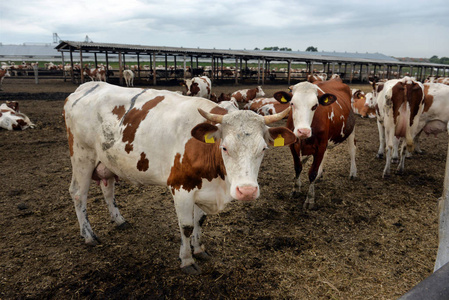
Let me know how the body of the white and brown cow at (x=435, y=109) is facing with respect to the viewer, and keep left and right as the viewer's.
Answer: facing to the right of the viewer

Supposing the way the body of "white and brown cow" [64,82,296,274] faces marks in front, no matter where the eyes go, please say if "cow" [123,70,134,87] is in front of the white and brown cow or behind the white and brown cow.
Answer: behind

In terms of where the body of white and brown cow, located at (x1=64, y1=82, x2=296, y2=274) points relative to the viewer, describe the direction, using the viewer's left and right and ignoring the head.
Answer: facing the viewer and to the right of the viewer

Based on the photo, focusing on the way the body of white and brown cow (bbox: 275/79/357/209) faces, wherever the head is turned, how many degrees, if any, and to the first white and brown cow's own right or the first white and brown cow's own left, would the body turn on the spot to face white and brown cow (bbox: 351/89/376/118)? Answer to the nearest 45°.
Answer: approximately 135° to the first white and brown cow's own right
